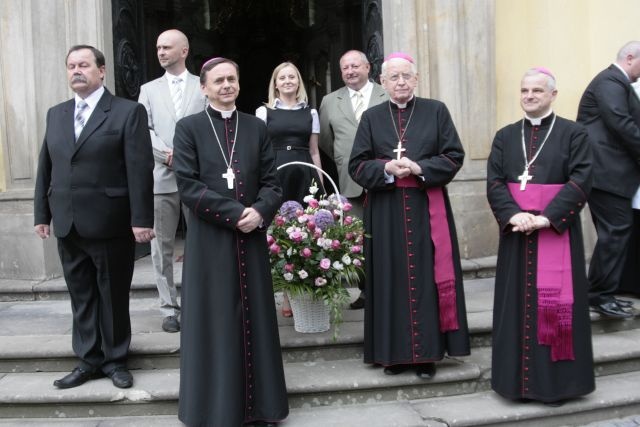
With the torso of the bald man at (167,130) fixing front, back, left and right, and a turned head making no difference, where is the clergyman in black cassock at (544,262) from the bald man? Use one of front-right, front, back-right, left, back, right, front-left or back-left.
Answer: front-left

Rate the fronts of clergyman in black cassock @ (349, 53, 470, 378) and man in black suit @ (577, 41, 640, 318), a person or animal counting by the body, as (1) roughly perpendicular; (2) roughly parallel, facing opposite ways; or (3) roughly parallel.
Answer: roughly perpendicular

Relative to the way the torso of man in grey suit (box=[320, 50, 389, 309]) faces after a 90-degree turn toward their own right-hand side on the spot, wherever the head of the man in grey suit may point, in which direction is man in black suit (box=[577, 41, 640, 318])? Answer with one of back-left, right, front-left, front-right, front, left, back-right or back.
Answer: back

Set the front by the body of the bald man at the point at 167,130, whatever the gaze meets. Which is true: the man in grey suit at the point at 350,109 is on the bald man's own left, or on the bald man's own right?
on the bald man's own left

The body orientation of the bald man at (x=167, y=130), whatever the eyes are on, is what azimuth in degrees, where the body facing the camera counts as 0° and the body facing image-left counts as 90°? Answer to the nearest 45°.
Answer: approximately 0°

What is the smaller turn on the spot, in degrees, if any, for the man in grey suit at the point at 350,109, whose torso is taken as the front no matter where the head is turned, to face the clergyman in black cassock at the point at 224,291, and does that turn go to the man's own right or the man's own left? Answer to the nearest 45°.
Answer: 0° — they already face them

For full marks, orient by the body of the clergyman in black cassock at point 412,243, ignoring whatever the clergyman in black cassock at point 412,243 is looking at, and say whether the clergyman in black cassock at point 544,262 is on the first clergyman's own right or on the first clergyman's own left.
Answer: on the first clergyman's own left
